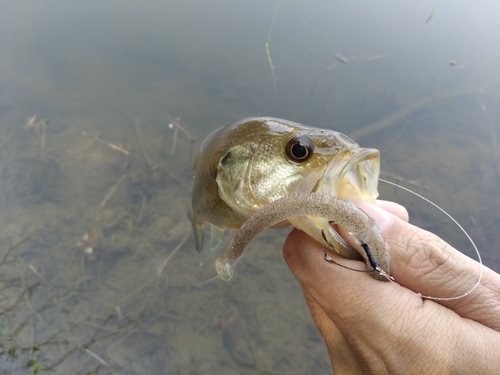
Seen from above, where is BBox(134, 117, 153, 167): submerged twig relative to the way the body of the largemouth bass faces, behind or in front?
behind

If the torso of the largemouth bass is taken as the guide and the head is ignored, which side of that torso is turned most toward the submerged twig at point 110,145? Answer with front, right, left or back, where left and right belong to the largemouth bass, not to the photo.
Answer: back

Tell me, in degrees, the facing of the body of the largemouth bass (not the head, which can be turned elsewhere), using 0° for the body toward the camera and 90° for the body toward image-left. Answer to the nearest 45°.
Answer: approximately 315°

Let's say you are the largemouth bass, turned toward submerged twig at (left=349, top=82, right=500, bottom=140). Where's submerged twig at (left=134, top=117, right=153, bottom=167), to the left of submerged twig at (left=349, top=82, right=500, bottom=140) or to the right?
left
